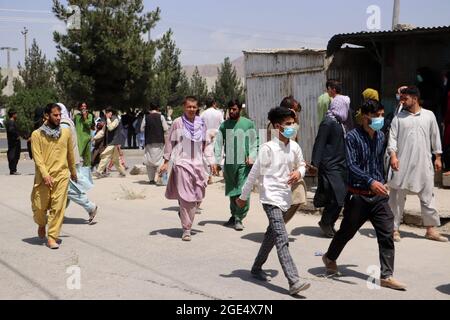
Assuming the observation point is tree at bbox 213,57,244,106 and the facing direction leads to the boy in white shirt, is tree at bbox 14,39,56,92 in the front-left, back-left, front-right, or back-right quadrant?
front-right

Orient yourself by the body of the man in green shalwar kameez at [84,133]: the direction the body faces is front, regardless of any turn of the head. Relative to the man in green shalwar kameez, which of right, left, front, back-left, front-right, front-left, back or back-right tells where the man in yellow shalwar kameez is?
front

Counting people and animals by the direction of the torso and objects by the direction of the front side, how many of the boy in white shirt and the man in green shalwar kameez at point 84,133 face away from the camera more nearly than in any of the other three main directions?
0

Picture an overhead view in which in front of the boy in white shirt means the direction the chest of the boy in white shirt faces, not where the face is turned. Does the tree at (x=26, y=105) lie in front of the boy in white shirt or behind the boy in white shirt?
behind

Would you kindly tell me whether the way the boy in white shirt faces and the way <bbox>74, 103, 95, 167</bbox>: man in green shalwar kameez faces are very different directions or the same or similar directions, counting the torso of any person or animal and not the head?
same or similar directions

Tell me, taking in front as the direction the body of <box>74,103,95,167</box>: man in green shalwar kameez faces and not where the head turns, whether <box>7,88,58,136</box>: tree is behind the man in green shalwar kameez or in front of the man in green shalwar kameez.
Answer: behind

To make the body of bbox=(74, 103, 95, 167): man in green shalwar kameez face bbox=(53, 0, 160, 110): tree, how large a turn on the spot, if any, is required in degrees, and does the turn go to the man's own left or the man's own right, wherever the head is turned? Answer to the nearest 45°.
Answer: approximately 180°

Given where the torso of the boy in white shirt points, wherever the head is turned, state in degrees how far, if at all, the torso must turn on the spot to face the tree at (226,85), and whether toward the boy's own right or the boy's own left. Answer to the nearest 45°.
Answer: approximately 135° to the boy's own left

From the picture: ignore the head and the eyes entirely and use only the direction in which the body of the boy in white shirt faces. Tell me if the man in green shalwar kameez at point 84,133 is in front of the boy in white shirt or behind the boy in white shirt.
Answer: behind

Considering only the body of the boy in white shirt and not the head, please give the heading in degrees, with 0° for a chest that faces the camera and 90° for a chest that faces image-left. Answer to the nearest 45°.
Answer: approximately 315°

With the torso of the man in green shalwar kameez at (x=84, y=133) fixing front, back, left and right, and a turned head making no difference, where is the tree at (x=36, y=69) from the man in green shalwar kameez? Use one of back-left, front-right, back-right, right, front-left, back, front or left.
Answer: back

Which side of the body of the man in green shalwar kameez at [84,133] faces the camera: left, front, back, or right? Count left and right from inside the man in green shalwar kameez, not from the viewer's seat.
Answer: front

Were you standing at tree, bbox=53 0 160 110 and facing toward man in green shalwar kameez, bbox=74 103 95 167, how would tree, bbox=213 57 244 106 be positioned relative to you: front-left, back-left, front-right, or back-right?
back-left
